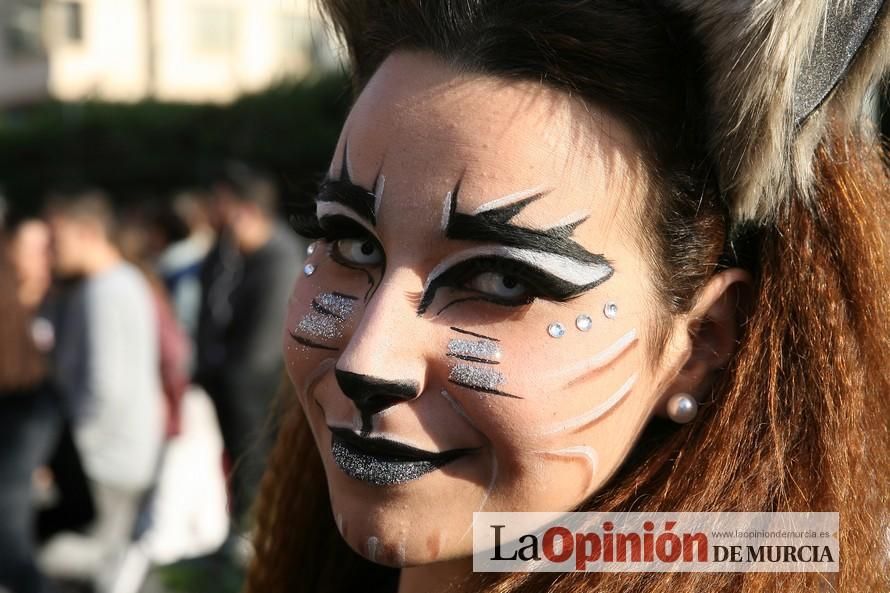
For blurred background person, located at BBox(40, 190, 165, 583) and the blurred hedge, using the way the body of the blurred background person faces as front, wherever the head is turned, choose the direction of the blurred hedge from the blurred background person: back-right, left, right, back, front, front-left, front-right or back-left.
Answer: right

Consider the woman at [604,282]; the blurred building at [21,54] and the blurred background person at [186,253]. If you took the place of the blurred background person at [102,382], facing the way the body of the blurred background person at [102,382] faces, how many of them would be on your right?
2

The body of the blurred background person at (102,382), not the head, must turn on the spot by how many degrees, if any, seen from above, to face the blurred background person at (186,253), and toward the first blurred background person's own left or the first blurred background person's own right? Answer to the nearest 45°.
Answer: approximately 90° to the first blurred background person's own right

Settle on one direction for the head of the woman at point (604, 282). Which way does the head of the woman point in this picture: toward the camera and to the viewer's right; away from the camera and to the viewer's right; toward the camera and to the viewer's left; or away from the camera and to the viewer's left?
toward the camera and to the viewer's left

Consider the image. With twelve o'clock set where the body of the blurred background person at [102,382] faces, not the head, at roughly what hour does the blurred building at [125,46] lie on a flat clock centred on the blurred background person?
The blurred building is roughly at 3 o'clock from the blurred background person.

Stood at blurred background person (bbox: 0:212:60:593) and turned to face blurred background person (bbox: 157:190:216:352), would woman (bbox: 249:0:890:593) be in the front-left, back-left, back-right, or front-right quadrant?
back-right

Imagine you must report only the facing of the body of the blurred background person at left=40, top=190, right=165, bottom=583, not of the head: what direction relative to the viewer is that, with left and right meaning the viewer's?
facing to the left of the viewer
